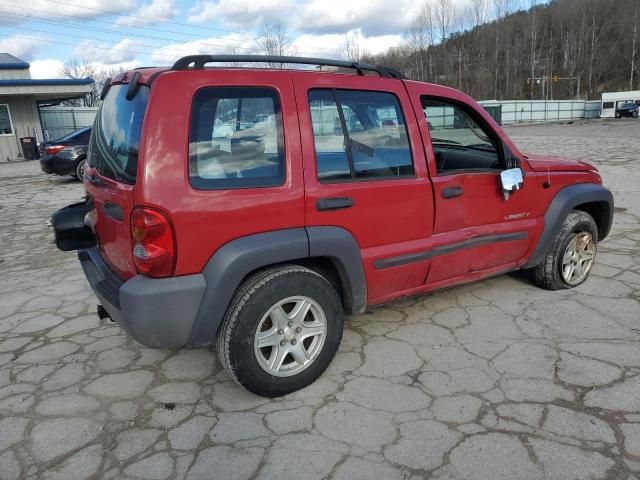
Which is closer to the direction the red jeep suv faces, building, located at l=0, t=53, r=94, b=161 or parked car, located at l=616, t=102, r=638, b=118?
the parked car

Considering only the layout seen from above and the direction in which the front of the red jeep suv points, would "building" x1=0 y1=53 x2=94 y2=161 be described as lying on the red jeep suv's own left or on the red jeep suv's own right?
on the red jeep suv's own left

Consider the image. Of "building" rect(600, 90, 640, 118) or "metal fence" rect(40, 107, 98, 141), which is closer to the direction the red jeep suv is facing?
the building

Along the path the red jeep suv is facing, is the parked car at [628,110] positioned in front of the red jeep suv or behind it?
in front

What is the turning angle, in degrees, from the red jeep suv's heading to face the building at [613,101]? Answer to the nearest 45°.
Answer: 0° — it already faces it

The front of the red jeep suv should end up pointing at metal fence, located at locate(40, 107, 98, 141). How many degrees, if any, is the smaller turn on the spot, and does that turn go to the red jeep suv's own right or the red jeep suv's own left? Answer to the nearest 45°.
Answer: approximately 90° to the red jeep suv's own left

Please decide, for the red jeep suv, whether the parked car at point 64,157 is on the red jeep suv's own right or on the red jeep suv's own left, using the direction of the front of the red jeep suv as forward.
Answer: on the red jeep suv's own left

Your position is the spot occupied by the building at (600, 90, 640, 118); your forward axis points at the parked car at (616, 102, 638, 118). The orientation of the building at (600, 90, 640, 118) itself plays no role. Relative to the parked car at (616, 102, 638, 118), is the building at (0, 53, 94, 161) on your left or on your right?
right

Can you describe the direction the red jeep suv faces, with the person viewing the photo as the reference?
facing away from the viewer and to the right of the viewer

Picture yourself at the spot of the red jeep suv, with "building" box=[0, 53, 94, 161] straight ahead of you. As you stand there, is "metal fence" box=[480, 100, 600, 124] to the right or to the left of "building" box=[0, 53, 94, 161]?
right

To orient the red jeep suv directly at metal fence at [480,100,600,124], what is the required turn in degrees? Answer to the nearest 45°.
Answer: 0° — it already faces it

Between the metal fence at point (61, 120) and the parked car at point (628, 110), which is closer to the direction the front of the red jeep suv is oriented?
the parked car
